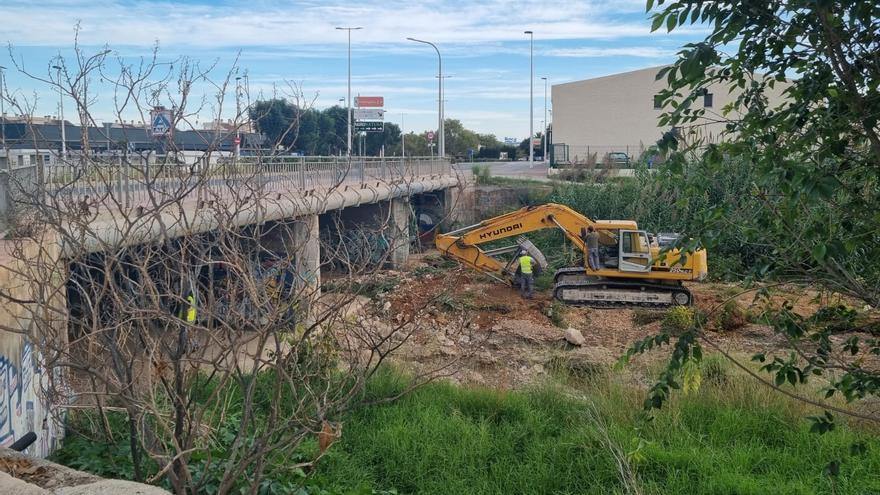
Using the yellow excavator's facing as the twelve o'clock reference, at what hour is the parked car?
The parked car is roughly at 3 o'clock from the yellow excavator.

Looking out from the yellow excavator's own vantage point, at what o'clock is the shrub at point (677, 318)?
The shrub is roughly at 8 o'clock from the yellow excavator.

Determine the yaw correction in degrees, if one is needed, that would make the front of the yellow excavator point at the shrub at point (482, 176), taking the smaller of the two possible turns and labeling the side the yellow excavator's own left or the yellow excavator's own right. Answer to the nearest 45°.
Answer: approximately 90° to the yellow excavator's own right

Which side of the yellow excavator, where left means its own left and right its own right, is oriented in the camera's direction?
left

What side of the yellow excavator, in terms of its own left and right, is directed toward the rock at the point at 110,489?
left

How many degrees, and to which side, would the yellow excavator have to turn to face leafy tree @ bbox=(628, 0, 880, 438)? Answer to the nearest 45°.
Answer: approximately 90° to its left

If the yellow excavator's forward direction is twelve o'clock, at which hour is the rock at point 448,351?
The rock is roughly at 10 o'clock from the yellow excavator.

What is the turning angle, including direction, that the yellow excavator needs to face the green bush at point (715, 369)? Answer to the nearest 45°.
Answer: approximately 90° to its left

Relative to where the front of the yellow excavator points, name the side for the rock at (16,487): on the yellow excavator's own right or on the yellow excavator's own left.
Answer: on the yellow excavator's own left
